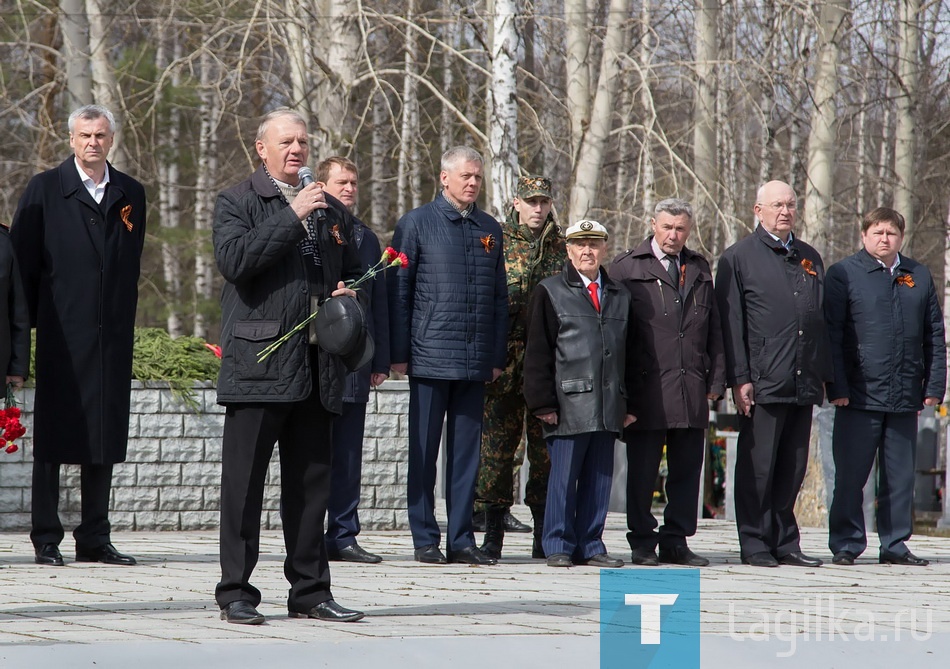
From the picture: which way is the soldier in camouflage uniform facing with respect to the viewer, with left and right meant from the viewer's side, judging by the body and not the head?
facing the viewer

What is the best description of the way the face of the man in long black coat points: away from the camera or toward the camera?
toward the camera

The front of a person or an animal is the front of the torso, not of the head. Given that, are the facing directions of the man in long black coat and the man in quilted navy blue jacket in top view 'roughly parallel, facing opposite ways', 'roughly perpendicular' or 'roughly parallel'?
roughly parallel

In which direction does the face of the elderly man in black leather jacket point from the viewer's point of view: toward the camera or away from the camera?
toward the camera

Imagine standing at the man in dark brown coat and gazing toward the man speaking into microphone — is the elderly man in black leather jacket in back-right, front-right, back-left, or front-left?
front-right

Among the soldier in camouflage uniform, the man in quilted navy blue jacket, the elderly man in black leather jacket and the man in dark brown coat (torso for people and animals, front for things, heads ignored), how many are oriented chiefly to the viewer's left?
0

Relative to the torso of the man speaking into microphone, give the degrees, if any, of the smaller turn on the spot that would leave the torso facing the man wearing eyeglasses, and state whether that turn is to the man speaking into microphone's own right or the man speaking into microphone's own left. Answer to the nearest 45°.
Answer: approximately 90° to the man speaking into microphone's own left

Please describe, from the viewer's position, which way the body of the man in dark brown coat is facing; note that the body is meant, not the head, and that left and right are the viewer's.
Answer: facing the viewer and to the right of the viewer

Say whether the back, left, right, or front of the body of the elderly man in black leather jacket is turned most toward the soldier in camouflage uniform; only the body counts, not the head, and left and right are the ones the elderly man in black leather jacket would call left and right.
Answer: back
